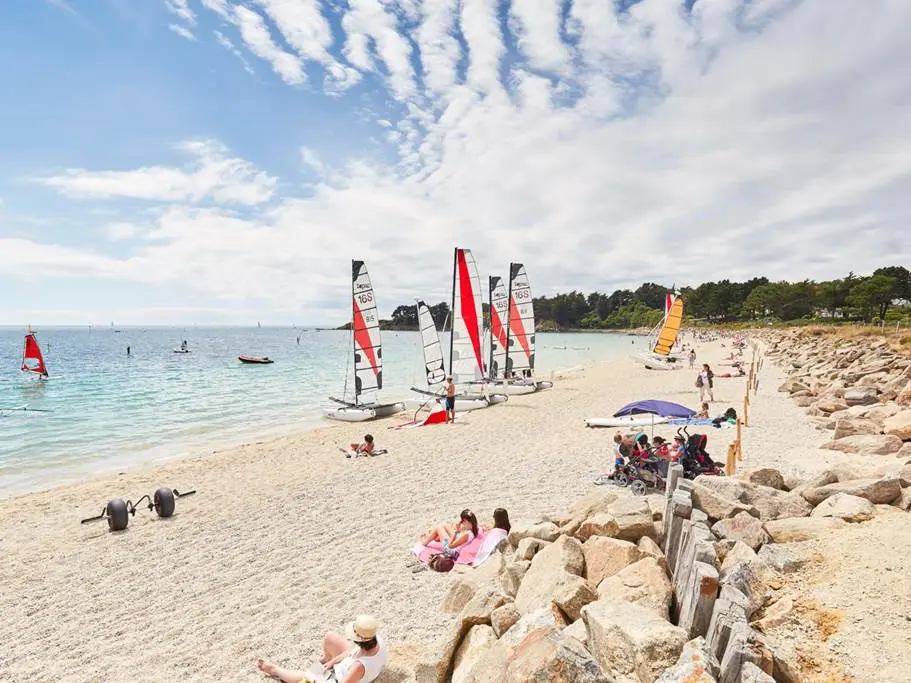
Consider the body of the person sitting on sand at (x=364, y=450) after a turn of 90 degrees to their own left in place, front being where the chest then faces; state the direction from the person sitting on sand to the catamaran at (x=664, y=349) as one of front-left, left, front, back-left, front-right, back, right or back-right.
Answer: back-left

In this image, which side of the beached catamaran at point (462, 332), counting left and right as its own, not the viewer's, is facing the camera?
left

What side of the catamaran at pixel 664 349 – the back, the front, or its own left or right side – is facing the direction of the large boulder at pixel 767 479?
left

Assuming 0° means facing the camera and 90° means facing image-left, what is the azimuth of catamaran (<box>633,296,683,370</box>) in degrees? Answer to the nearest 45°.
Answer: approximately 90°

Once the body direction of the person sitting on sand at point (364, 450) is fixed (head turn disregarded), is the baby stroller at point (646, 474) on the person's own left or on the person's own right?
on the person's own left

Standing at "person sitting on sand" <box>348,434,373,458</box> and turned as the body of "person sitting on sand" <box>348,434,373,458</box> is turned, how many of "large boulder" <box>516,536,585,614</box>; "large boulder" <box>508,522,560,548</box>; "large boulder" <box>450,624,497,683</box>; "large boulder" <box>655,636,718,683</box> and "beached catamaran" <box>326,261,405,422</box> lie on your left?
4

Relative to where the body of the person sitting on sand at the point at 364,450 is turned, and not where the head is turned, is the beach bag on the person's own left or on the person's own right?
on the person's own left

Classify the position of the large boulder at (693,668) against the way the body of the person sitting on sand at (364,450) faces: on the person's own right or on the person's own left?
on the person's own left

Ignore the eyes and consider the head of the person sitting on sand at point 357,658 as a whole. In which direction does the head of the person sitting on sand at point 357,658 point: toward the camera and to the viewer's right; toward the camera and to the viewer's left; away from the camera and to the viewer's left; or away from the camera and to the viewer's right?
away from the camera and to the viewer's left

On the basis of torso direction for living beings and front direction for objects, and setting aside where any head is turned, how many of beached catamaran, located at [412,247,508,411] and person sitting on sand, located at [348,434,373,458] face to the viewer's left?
2

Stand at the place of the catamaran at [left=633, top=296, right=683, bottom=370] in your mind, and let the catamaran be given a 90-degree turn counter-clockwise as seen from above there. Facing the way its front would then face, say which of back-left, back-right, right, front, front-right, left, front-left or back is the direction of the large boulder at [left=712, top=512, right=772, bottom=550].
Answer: front

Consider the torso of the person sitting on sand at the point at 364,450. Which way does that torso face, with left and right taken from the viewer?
facing to the left of the viewer

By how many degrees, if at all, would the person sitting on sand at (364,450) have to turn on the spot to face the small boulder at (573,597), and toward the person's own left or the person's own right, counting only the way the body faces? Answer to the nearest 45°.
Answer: approximately 90° to the person's own left

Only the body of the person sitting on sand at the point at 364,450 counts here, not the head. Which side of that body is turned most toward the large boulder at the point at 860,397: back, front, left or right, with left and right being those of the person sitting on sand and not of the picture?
back

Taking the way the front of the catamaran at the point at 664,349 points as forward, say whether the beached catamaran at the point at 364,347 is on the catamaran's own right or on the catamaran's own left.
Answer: on the catamaran's own left

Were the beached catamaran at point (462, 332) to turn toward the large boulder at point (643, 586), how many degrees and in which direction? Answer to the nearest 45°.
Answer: approximately 90° to its left
